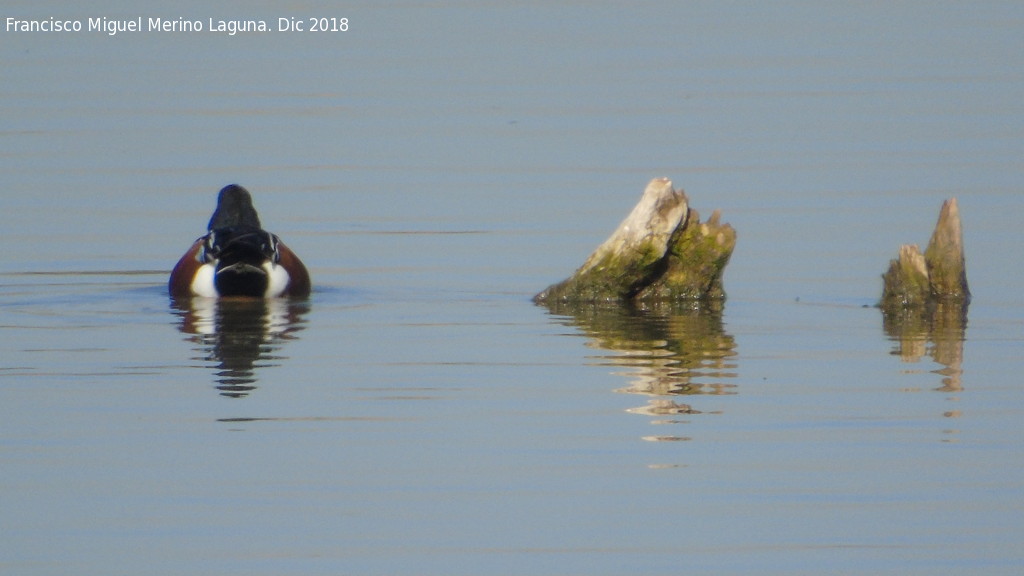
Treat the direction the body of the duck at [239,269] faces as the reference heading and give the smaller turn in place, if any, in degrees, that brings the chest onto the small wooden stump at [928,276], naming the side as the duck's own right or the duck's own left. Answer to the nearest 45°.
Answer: approximately 90° to the duck's own right

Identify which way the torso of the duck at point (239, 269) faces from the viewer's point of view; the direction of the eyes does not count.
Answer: away from the camera

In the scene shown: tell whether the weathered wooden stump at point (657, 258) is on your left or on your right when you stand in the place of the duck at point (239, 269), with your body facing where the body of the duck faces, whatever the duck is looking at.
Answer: on your right
